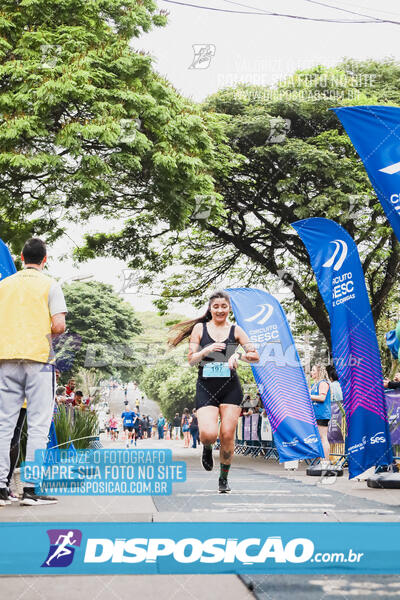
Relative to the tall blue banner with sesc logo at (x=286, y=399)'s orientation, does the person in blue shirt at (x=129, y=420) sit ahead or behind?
behind

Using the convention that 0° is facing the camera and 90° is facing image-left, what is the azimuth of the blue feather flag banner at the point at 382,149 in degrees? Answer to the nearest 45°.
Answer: approximately 0°

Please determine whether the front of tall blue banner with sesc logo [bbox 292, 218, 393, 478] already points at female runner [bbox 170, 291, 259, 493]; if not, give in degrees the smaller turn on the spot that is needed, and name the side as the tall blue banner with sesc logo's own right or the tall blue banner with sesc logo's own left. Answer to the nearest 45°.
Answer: approximately 45° to the tall blue banner with sesc logo's own right

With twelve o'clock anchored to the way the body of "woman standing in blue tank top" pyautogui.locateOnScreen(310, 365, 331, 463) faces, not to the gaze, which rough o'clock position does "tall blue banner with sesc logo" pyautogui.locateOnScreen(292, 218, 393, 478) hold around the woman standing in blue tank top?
The tall blue banner with sesc logo is roughly at 9 o'clock from the woman standing in blue tank top.

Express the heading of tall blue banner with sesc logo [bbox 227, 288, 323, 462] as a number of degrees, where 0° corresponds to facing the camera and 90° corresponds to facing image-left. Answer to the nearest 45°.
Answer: approximately 0°

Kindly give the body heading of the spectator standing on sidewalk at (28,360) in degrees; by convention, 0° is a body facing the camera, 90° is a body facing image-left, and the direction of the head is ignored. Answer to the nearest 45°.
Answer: approximately 180°

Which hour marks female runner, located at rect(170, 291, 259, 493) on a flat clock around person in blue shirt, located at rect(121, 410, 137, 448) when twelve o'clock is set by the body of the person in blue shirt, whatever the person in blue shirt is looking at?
The female runner is roughly at 12 o'clock from the person in blue shirt.

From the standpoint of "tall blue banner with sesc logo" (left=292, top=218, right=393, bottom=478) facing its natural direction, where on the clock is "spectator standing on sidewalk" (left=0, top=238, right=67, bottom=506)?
The spectator standing on sidewalk is roughly at 1 o'clock from the tall blue banner with sesc logo.
